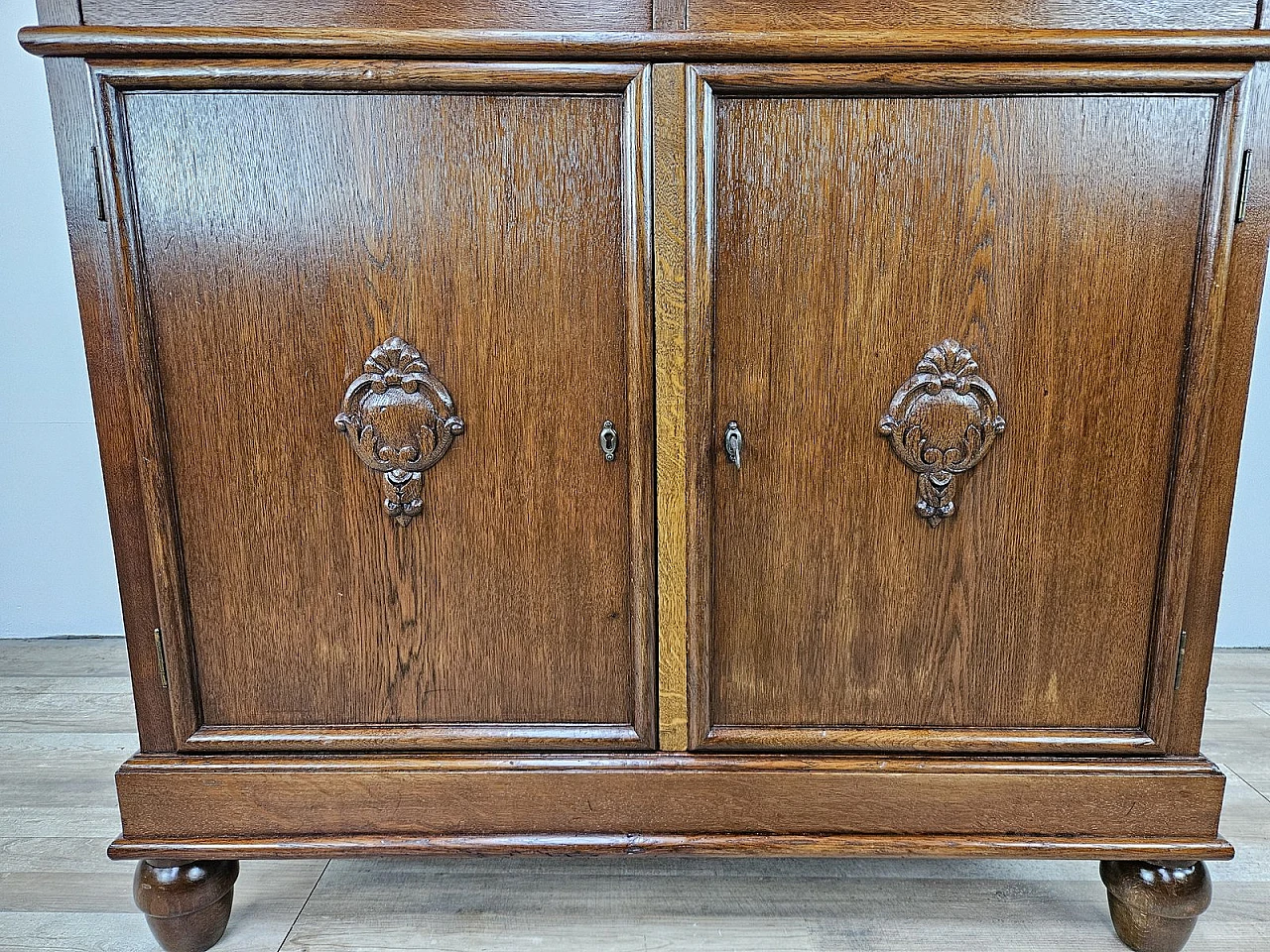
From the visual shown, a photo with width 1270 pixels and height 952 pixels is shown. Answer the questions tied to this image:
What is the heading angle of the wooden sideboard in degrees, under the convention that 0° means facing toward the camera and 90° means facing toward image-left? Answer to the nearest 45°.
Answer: approximately 0°
